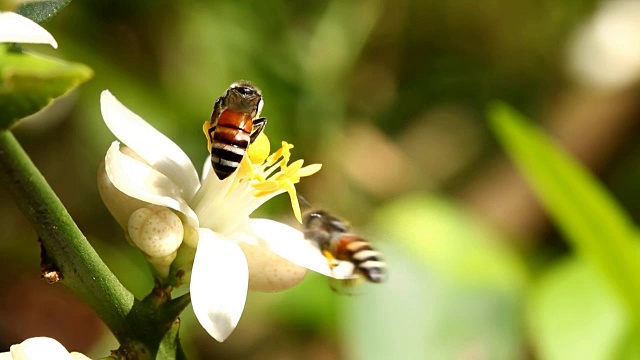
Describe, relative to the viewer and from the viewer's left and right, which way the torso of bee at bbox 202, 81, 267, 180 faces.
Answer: facing away from the viewer

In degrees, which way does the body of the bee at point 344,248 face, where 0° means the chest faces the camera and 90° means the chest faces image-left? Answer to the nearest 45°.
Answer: approximately 90°

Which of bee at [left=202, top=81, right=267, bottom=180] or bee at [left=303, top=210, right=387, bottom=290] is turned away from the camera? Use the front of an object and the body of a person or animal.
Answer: bee at [left=202, top=81, right=267, bottom=180]

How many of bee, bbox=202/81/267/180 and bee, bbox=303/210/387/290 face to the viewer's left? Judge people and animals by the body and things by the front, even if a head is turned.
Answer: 1

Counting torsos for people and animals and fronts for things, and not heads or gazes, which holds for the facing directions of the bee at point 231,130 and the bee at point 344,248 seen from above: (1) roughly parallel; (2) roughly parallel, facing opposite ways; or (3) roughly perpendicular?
roughly perpendicular
